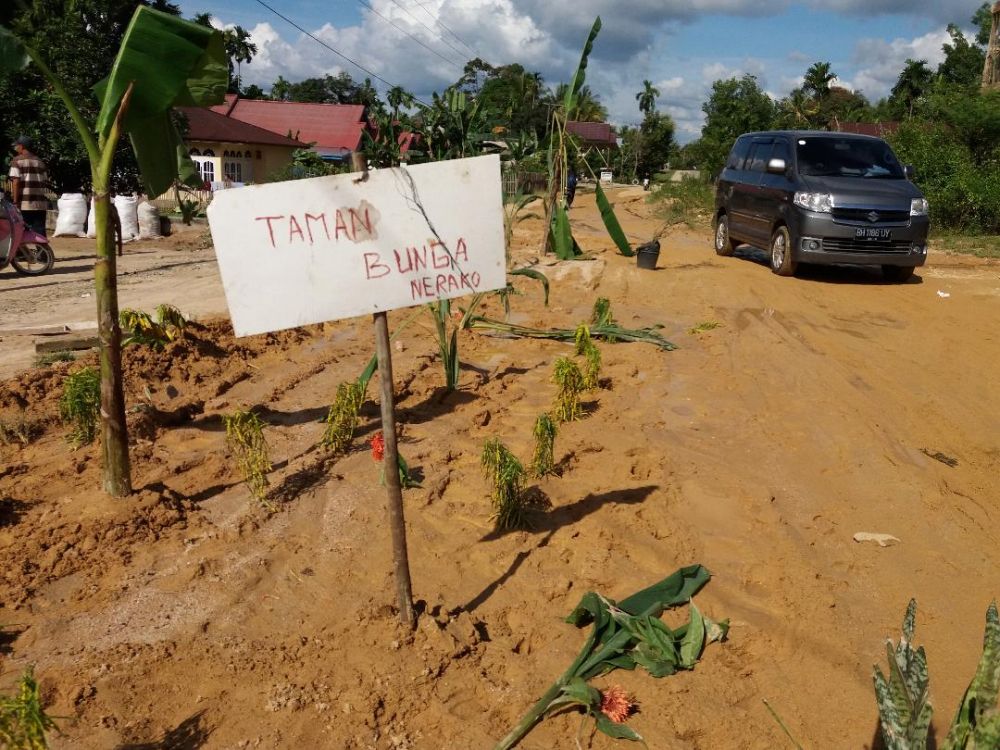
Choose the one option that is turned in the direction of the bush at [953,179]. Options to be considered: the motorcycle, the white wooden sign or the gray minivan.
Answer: the motorcycle

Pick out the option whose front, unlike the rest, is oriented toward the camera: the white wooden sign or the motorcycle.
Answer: the white wooden sign

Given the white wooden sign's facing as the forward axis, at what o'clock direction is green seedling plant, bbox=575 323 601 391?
The green seedling plant is roughly at 7 o'clock from the white wooden sign.

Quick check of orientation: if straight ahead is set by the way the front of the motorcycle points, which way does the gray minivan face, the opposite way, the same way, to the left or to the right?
to the right

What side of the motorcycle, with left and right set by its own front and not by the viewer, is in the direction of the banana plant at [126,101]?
right

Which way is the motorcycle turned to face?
to the viewer's right

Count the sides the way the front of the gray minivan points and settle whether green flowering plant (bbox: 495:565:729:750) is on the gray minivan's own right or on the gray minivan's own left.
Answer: on the gray minivan's own right

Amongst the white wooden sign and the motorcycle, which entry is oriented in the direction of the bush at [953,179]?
the motorcycle

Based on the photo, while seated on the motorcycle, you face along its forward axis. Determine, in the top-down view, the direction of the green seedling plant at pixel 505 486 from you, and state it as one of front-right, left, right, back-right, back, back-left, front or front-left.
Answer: right

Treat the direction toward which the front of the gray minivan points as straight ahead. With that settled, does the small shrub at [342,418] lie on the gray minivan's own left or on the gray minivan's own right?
on the gray minivan's own right

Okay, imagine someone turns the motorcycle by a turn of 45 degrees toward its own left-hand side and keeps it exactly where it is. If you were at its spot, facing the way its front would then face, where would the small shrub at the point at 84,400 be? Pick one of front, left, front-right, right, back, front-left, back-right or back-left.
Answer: back-right

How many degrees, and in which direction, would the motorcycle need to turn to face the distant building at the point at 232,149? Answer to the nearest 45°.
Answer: approximately 90° to its left

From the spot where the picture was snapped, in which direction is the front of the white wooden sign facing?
facing the viewer

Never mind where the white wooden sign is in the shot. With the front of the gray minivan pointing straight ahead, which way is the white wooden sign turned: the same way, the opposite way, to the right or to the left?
the same way

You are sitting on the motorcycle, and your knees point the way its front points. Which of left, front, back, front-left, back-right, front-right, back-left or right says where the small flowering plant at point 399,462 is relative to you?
right

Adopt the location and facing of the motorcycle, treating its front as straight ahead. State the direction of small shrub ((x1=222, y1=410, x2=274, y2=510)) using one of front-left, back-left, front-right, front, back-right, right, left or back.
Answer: right

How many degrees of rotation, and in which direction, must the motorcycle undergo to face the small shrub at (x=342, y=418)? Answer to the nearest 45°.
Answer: approximately 90° to its right

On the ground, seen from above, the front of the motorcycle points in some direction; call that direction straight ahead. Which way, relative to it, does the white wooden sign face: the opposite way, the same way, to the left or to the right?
to the right

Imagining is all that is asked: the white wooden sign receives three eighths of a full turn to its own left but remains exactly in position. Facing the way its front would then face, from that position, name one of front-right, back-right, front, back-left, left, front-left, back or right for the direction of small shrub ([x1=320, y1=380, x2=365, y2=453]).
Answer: front-left

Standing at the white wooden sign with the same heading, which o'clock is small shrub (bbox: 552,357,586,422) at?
The small shrub is roughly at 7 o'clock from the white wooden sign.

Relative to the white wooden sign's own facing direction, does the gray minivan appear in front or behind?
behind
